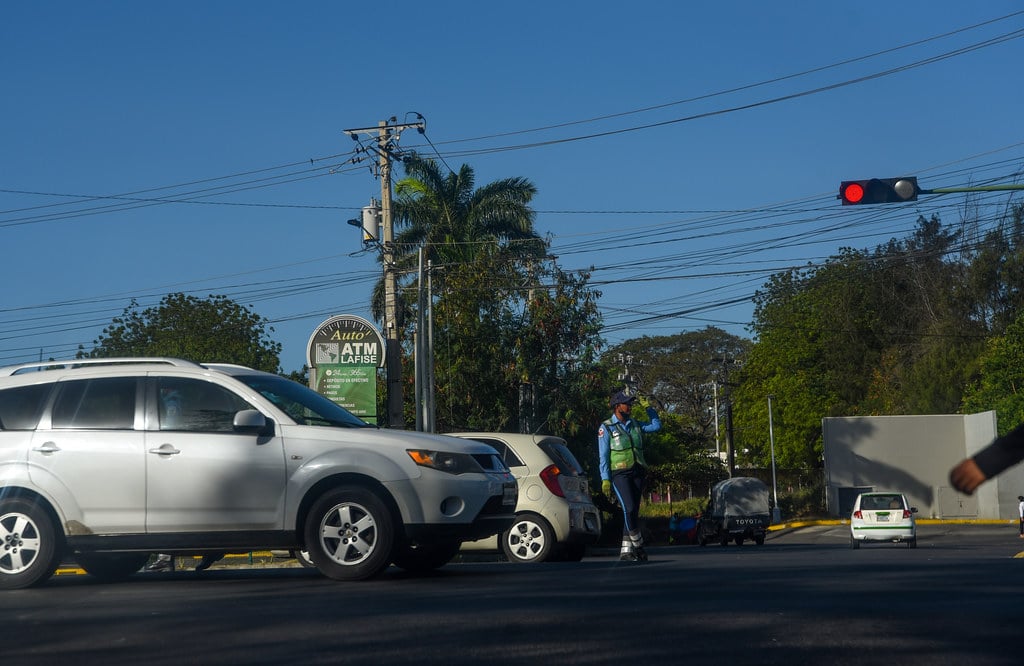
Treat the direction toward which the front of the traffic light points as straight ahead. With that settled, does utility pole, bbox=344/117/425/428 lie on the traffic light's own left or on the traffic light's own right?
on the traffic light's own right

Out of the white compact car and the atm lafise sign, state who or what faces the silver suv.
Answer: the atm lafise sign

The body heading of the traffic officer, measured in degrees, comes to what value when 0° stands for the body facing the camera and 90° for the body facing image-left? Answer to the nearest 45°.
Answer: approximately 315°

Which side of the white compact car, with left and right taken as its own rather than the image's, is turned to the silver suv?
back

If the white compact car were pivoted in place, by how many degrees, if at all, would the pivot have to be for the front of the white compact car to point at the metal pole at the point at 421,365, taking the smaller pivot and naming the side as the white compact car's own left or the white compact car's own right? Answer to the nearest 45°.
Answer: approximately 135° to the white compact car's own left

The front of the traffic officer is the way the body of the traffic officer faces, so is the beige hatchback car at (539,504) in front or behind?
behind

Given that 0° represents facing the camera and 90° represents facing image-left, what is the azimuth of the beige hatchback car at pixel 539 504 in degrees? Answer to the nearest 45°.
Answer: approximately 135°

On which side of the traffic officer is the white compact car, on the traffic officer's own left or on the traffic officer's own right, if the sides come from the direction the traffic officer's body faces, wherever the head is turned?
on the traffic officer's own left

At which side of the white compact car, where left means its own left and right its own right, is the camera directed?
back

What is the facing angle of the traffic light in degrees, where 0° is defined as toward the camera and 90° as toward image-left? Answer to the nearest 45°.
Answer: approximately 0°

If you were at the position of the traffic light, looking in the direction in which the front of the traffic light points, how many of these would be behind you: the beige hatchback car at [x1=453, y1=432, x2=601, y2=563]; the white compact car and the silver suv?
1
